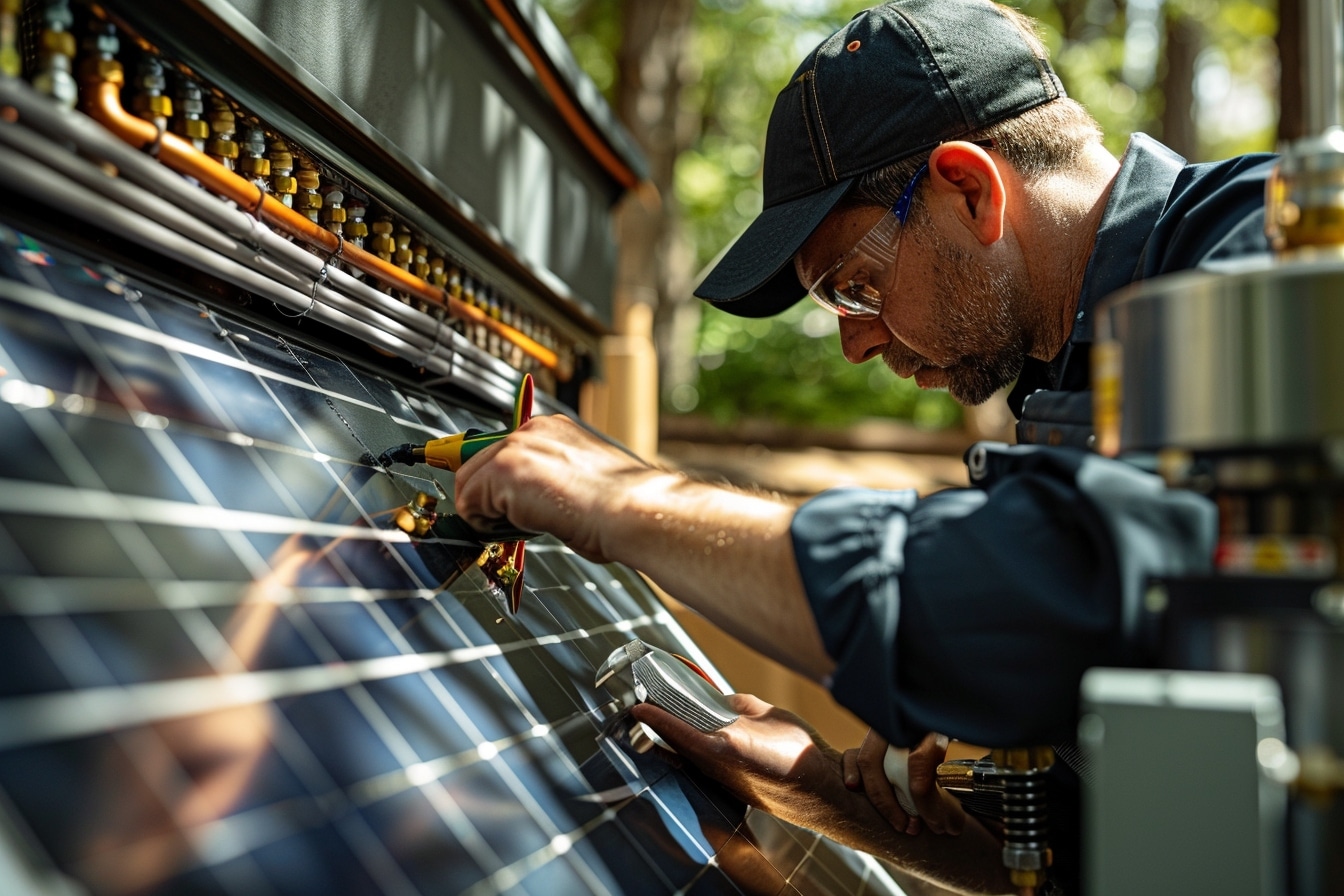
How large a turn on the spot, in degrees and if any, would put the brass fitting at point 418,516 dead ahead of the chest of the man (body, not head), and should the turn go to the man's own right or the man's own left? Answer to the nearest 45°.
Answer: approximately 45° to the man's own left

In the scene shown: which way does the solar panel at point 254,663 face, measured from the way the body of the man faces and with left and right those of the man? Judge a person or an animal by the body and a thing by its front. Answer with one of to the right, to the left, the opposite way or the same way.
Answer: the opposite way

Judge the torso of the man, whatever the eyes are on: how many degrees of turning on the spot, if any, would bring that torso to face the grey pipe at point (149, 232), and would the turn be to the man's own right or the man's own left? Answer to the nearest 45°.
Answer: approximately 45° to the man's own left

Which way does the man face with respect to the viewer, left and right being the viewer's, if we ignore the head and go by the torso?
facing to the left of the viewer

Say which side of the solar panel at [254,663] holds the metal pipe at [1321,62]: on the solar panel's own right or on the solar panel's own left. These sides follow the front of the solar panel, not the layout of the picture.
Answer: on the solar panel's own left

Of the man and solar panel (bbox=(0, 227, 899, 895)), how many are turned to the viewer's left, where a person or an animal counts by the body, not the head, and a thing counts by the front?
1

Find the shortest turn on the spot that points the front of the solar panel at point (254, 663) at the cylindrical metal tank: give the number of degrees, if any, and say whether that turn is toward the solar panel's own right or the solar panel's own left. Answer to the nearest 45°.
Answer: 0° — it already faces it

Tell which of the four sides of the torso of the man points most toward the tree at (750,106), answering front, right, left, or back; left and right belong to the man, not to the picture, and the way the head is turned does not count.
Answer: right

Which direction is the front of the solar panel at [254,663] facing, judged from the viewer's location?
facing the viewer and to the right of the viewer

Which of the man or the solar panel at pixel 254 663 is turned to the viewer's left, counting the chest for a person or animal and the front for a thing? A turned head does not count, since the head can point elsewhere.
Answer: the man

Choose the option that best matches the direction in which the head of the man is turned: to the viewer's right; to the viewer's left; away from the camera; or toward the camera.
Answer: to the viewer's left
